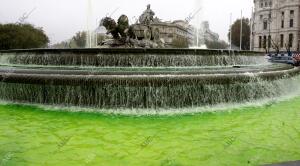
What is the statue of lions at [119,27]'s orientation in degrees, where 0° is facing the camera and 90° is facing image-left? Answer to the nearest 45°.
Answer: approximately 45°
